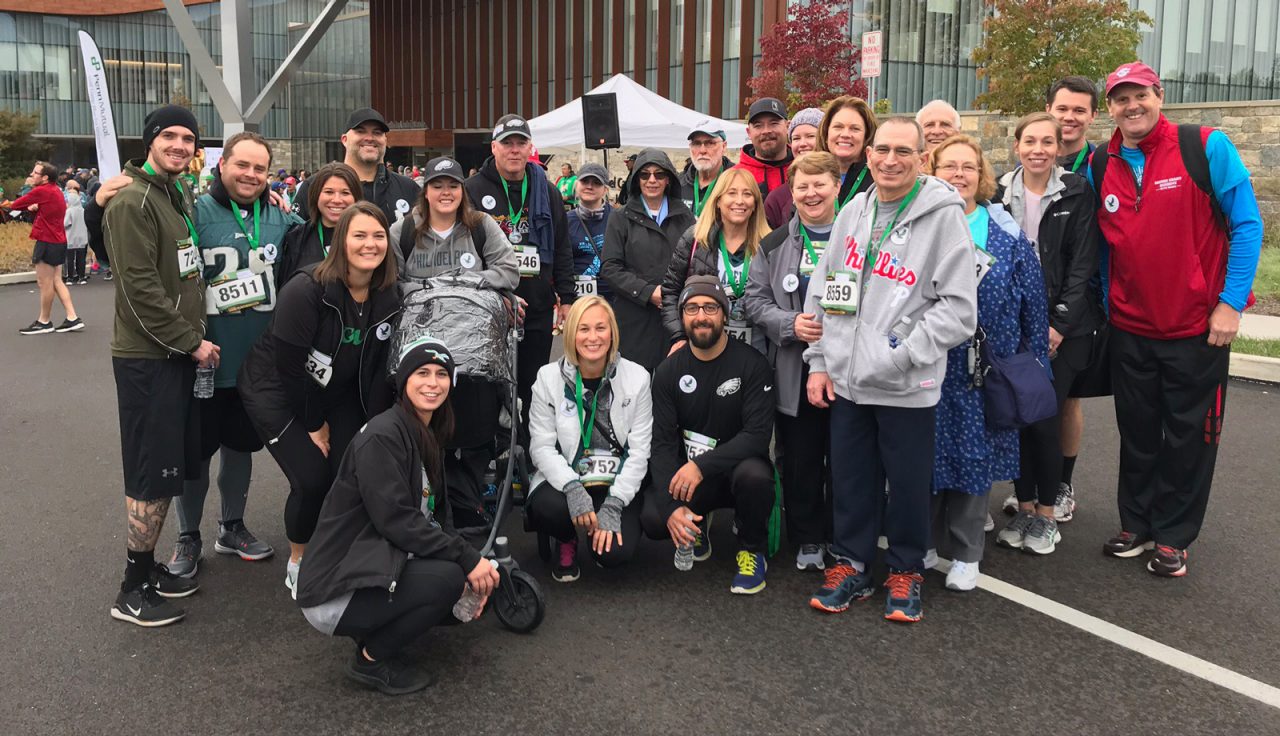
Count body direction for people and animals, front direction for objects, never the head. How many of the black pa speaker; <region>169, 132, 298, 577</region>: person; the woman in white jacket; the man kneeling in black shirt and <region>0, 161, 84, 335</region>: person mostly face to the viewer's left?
1

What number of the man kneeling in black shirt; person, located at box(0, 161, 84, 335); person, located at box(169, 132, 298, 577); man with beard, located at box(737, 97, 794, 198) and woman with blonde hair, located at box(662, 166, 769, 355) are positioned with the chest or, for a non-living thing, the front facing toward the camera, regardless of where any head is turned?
4

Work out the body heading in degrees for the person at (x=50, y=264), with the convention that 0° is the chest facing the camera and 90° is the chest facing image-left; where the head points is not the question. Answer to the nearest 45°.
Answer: approximately 90°

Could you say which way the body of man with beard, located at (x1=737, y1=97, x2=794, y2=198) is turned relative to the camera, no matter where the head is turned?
toward the camera

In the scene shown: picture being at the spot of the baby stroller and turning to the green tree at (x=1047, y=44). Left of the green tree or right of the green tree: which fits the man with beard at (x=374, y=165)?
left

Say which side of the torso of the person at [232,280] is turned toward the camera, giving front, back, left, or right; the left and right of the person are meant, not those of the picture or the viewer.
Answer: front

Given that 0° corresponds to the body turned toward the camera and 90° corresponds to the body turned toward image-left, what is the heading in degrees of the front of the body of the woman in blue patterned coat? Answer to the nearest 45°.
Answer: approximately 45°

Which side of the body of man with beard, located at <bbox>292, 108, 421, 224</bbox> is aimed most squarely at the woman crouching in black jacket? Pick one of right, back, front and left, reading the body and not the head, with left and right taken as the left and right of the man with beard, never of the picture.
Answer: front

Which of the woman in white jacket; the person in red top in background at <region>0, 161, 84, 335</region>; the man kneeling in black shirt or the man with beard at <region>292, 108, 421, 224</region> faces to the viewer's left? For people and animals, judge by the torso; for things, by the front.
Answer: the person in red top in background

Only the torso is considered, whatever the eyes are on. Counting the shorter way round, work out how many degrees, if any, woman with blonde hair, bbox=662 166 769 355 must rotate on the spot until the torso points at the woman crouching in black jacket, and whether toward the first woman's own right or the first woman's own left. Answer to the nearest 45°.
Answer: approximately 45° to the first woman's own right

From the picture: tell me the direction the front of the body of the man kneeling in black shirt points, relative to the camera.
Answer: toward the camera

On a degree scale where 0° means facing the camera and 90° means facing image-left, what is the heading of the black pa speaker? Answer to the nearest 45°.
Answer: approximately 0°

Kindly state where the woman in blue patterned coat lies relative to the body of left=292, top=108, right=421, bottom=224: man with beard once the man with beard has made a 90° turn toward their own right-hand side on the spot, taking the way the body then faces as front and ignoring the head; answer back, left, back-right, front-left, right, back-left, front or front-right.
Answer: back-left

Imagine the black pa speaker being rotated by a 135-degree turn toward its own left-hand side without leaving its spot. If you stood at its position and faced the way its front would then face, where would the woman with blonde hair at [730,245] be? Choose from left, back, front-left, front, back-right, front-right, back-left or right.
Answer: back-right

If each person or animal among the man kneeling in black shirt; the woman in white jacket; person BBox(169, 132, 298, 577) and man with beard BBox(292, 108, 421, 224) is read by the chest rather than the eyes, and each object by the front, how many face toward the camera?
4

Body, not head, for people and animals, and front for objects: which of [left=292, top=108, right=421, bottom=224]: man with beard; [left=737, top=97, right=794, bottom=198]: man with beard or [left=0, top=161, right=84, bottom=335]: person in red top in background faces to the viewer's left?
the person in red top in background

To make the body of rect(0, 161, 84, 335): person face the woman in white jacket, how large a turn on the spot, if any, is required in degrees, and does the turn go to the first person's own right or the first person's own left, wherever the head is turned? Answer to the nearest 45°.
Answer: approximately 90° to the first person's own left
